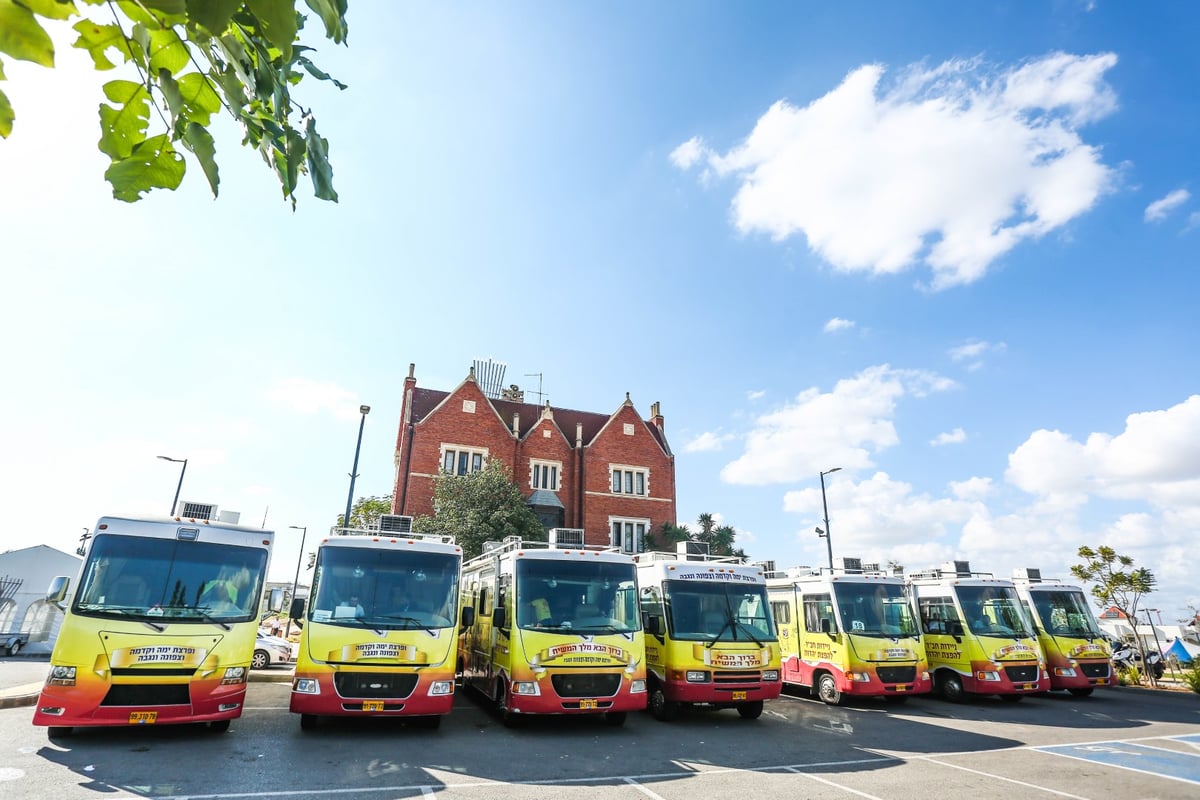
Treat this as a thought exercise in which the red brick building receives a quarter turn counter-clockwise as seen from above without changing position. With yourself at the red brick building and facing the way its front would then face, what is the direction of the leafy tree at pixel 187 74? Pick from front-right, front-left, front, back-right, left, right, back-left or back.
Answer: right

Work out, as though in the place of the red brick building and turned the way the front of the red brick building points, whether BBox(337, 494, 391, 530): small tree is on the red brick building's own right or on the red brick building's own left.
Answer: on the red brick building's own right

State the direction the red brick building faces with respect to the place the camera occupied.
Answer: facing the viewer

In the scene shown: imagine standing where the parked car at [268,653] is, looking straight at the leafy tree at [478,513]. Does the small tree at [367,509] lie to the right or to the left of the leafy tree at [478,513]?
left

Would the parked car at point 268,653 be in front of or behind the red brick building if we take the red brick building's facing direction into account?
in front

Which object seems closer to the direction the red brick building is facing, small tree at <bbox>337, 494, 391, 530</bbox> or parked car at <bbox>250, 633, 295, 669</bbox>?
the parked car

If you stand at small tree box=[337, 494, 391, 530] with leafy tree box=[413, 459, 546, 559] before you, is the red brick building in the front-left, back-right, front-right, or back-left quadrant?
front-left
